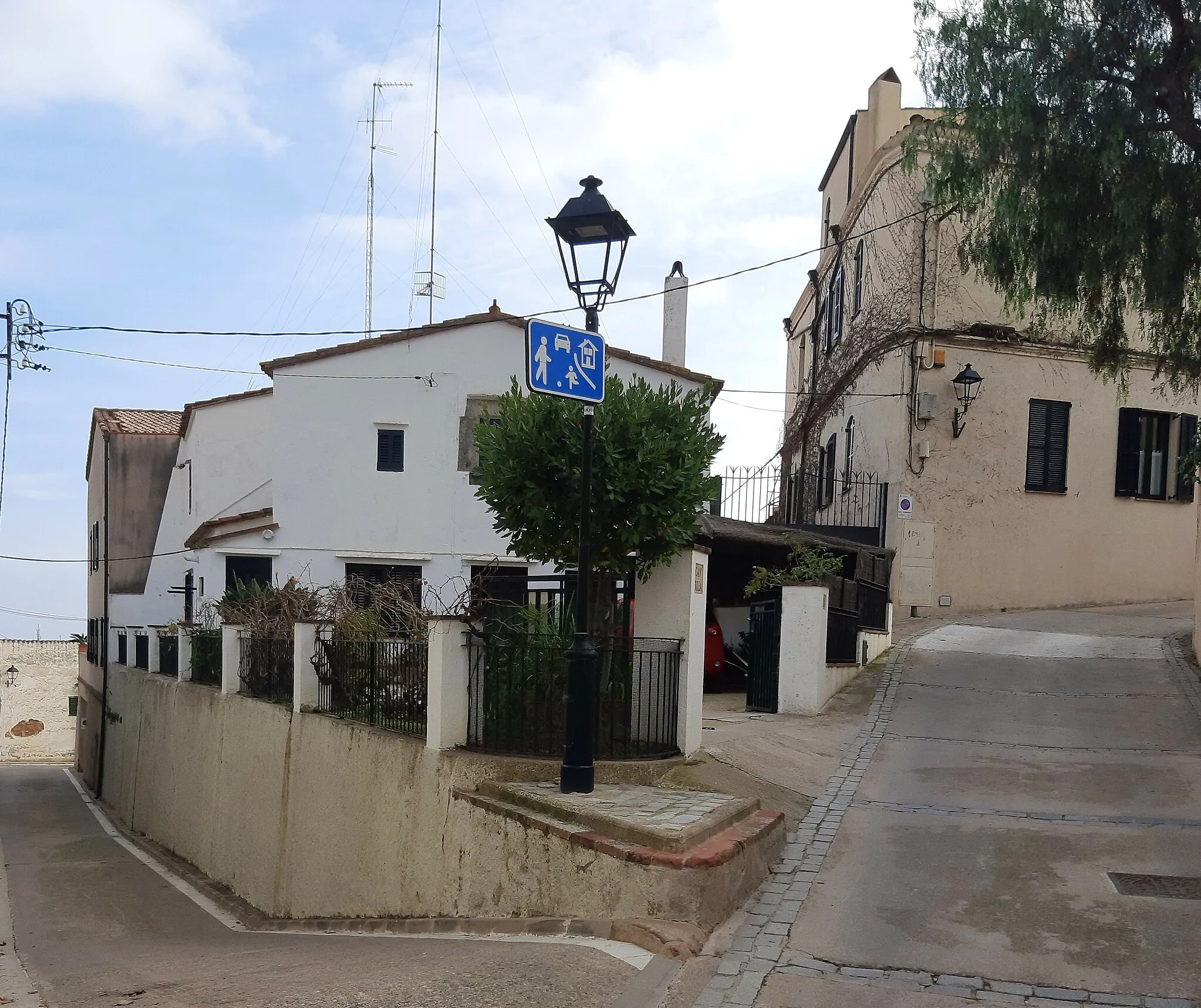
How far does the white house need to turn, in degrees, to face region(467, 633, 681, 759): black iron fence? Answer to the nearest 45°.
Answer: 0° — it already faces it

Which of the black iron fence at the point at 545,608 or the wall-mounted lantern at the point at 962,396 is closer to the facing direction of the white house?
the black iron fence

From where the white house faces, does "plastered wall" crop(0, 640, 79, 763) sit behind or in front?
behind

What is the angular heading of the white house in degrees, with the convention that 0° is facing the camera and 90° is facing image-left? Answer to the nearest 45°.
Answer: approximately 0°

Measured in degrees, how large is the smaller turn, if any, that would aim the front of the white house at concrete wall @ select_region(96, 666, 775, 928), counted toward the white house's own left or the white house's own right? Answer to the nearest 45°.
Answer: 0° — it already faces it

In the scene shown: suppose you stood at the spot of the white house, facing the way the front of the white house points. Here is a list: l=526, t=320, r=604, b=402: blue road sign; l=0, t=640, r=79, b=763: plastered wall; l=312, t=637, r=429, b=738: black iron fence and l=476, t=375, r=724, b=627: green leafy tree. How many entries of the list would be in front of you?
3

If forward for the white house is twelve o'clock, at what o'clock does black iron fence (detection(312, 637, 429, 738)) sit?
The black iron fence is roughly at 12 o'clock from the white house.

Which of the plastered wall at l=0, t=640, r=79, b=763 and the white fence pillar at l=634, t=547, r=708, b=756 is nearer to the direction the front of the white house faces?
the white fence pillar
